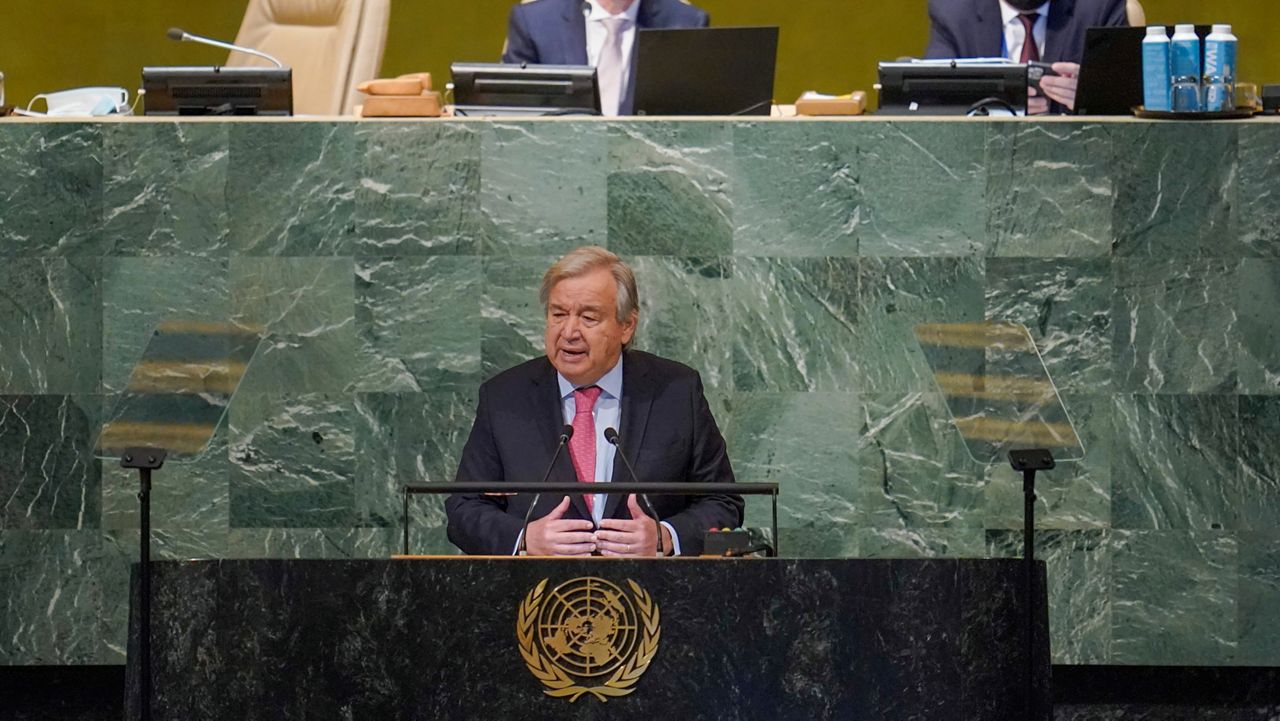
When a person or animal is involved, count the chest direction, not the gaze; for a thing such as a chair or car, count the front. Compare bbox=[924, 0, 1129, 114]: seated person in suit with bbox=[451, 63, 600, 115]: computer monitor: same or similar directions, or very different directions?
very different directions

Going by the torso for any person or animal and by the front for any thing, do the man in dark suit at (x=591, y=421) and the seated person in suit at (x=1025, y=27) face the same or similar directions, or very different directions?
same or similar directions

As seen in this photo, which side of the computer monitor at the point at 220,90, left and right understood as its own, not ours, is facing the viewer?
back

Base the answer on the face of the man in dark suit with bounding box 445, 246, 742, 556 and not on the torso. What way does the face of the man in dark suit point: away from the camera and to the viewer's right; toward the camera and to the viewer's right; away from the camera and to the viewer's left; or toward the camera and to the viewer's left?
toward the camera and to the viewer's left

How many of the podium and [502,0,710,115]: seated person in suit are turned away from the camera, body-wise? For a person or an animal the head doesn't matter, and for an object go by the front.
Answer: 0

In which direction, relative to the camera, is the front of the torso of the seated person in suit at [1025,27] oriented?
toward the camera

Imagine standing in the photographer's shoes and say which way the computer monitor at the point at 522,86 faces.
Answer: facing away from the viewer

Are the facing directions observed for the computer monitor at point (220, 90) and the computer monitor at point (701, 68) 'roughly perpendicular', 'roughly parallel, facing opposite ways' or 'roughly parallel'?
roughly parallel

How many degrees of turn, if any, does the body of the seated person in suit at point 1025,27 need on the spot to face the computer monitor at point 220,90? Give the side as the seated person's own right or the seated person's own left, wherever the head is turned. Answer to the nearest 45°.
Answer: approximately 45° to the seated person's own right

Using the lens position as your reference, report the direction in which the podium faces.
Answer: facing the viewer

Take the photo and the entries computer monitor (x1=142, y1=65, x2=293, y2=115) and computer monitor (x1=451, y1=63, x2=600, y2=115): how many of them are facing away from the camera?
2

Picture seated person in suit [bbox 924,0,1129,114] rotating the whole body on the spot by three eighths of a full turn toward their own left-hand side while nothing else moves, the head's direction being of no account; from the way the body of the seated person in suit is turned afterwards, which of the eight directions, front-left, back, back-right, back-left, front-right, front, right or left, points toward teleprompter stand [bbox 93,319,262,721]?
back

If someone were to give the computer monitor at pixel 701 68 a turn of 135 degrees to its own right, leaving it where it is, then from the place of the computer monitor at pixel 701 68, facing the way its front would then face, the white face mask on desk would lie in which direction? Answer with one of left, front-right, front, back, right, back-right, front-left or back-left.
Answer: back-right

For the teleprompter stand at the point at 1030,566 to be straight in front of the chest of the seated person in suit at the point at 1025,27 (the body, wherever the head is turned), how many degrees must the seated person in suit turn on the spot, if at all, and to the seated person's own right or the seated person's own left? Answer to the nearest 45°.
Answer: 0° — they already face it

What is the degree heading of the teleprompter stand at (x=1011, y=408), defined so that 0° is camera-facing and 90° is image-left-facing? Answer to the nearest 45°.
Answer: approximately 135°

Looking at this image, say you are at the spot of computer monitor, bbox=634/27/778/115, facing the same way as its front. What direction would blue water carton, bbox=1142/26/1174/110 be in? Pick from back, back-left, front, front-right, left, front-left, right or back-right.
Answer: right
